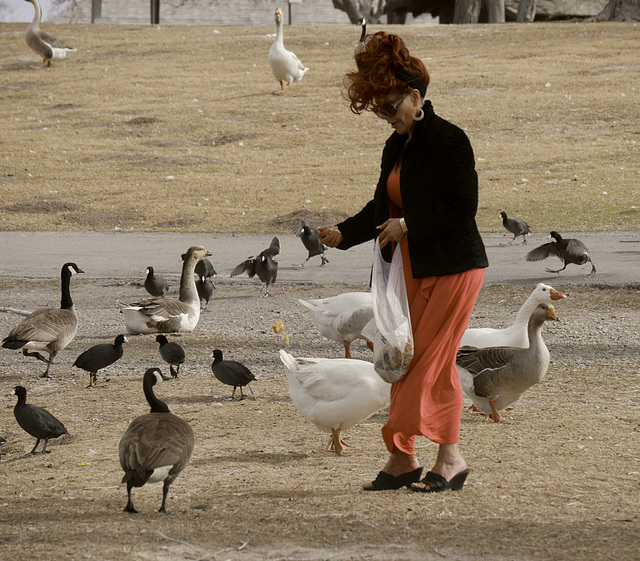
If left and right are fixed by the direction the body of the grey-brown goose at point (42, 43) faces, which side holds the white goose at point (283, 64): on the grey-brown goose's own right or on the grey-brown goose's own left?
on the grey-brown goose's own left

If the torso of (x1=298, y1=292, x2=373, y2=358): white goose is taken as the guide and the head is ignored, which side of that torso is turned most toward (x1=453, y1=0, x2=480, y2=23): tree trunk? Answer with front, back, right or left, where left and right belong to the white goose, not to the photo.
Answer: left

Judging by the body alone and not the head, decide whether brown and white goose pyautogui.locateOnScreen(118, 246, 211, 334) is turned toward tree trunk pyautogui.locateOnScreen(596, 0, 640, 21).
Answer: no

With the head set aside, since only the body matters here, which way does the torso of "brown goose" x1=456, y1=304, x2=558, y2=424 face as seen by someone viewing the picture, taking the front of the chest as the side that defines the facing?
to the viewer's right

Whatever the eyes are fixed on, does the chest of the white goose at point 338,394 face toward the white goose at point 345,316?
no

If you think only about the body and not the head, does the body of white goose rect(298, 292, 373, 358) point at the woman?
no

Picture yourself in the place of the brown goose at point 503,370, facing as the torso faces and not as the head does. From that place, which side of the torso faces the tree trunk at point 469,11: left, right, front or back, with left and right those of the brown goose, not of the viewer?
left

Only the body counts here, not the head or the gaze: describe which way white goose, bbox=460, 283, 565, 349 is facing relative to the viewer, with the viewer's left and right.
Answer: facing to the right of the viewer

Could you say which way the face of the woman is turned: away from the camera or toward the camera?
toward the camera

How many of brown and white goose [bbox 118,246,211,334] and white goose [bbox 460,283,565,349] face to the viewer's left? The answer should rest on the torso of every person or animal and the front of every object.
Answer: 0

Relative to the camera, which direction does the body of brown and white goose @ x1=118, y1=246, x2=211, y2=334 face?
to the viewer's right

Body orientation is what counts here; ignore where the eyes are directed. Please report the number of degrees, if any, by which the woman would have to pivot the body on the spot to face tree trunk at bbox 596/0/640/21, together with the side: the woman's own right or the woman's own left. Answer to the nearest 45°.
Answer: approximately 90° to the woman's own right

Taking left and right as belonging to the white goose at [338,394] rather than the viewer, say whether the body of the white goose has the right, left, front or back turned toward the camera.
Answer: right

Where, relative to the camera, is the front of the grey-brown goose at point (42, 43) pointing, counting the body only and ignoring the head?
to the viewer's left

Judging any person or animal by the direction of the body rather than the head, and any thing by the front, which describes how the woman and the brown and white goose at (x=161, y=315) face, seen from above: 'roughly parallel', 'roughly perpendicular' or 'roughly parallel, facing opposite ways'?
roughly parallel, facing opposite ways
